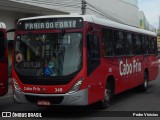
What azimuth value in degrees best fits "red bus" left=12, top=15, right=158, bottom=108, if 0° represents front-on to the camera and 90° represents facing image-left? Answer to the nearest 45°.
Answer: approximately 45°

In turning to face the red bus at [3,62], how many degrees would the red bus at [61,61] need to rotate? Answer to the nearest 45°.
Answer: approximately 90° to its right
